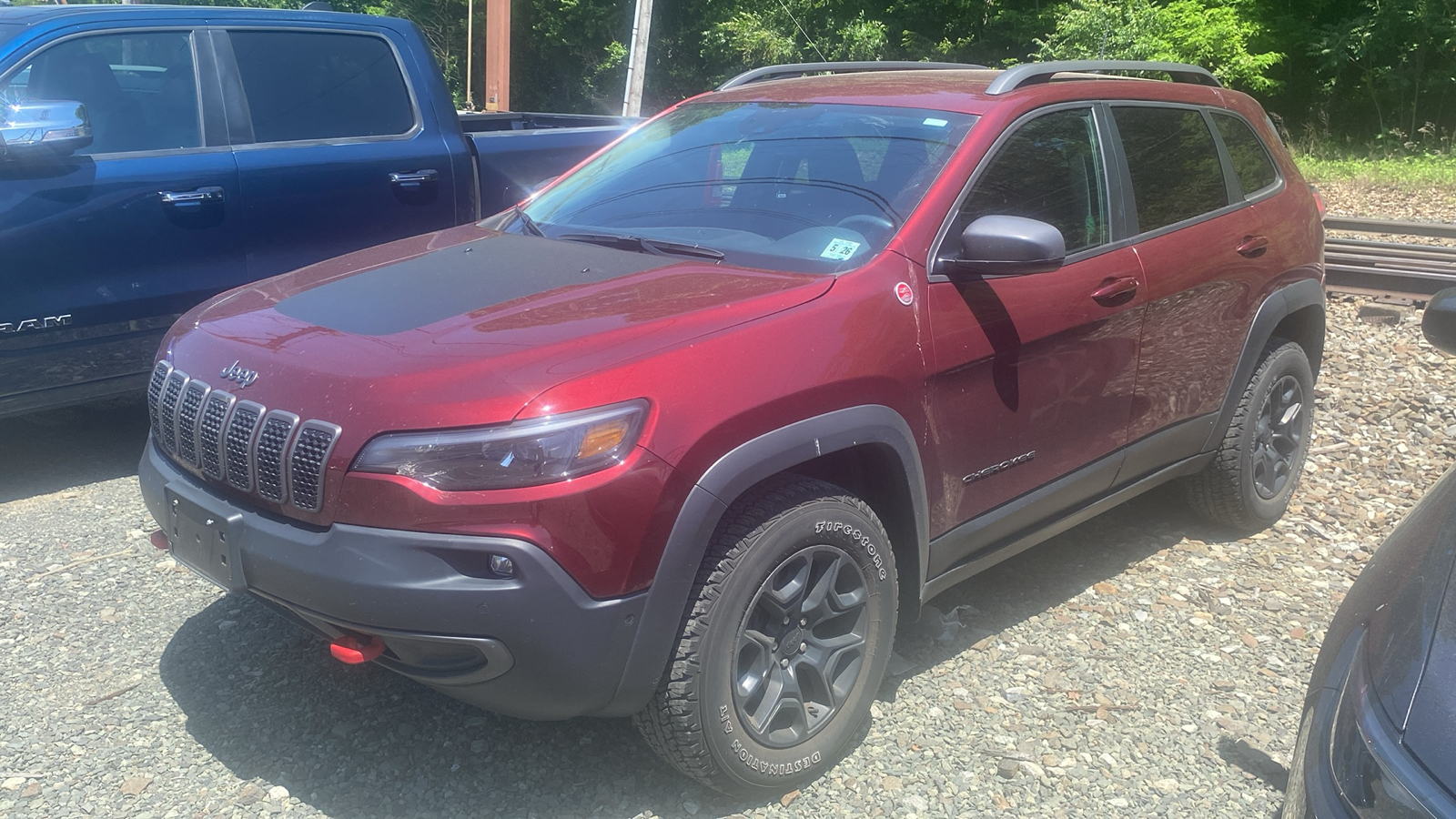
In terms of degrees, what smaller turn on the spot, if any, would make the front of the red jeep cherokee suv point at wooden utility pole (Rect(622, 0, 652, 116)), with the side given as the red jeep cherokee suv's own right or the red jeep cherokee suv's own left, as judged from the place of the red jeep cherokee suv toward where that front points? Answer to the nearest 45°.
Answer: approximately 135° to the red jeep cherokee suv's own right

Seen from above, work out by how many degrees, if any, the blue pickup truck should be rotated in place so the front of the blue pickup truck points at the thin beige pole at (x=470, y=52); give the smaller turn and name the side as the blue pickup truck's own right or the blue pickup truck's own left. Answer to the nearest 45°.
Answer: approximately 90° to the blue pickup truck's own right

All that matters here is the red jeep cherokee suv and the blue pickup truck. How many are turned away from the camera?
0

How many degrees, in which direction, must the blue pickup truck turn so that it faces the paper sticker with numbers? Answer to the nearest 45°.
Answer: approximately 135° to its left

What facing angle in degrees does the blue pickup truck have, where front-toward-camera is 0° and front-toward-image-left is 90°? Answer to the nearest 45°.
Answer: approximately 90°

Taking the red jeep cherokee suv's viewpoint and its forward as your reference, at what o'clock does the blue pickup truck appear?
The blue pickup truck is roughly at 3 o'clock from the red jeep cherokee suv.

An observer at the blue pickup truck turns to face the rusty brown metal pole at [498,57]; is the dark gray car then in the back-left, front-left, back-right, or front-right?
back-right

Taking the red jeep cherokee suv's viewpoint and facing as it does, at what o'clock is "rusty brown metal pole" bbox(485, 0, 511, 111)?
The rusty brown metal pole is roughly at 4 o'clock from the red jeep cherokee suv.

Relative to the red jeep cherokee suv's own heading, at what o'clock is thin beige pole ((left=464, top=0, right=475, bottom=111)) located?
The thin beige pole is roughly at 4 o'clock from the red jeep cherokee suv.
